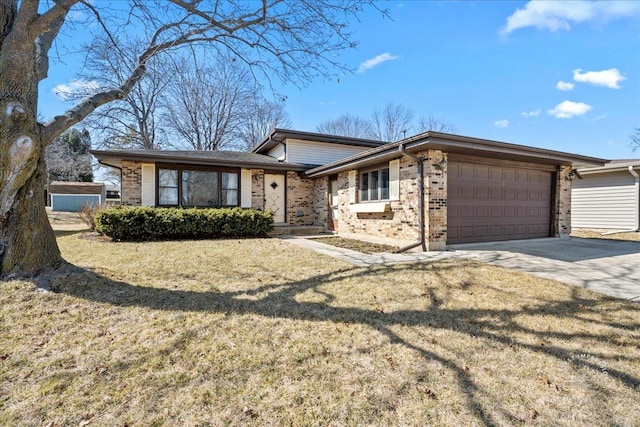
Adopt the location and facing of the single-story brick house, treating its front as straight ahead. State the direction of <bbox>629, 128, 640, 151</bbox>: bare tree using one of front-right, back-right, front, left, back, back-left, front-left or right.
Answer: left

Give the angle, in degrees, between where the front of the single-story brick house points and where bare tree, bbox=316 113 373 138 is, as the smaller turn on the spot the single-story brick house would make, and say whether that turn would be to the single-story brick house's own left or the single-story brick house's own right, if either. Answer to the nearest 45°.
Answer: approximately 135° to the single-story brick house's own left

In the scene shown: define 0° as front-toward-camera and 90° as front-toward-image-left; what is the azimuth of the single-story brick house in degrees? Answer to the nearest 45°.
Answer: approximately 315°

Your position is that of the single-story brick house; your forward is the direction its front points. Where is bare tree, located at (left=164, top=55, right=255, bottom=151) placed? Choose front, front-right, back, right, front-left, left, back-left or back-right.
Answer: back

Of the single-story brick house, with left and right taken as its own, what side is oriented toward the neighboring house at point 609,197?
left

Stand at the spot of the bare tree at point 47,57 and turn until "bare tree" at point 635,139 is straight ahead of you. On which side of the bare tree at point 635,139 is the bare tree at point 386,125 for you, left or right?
left

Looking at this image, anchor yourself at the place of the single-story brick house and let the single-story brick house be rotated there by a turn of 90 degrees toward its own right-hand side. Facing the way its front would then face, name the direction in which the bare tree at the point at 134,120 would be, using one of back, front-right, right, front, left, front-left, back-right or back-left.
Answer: right
